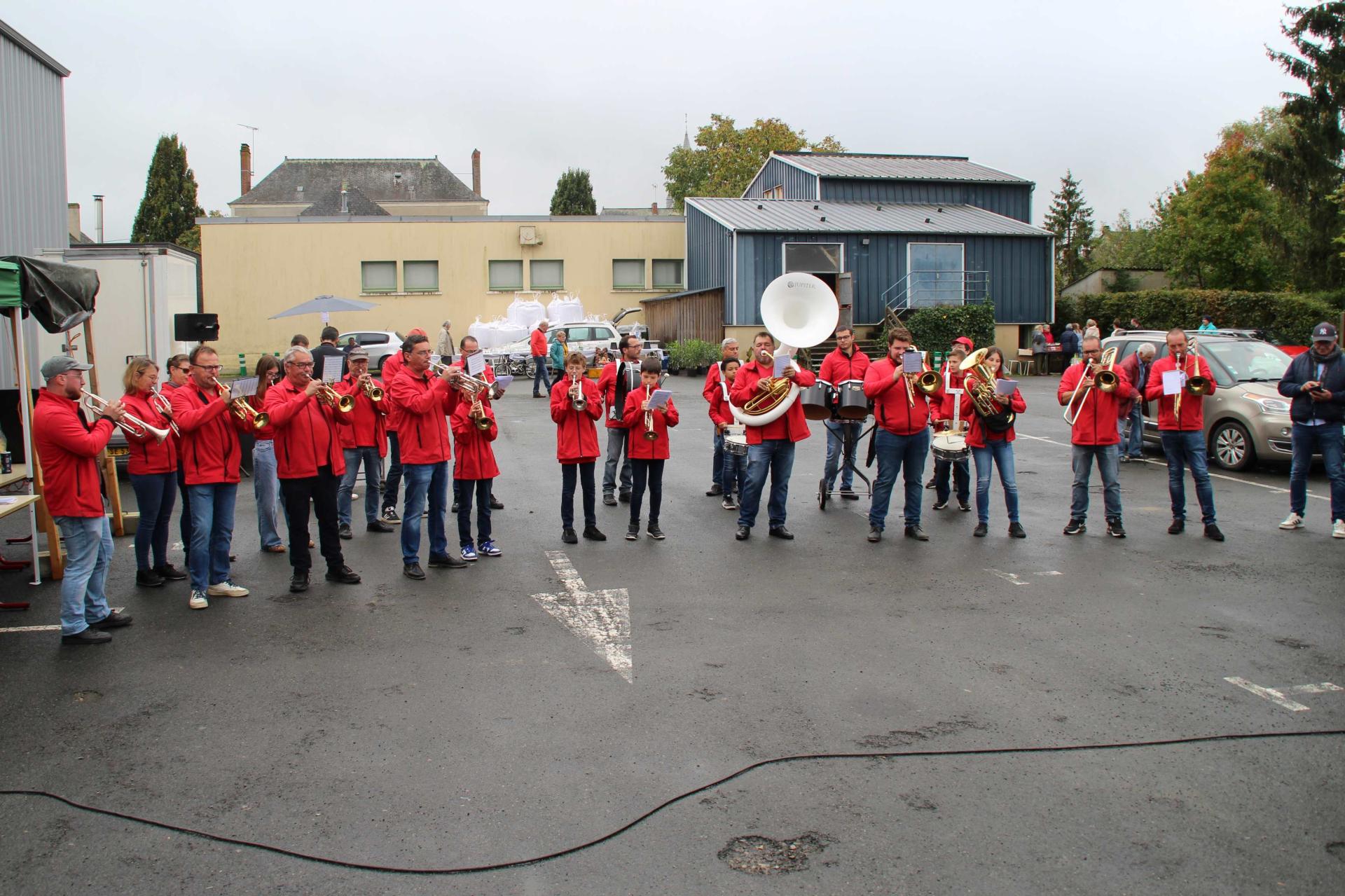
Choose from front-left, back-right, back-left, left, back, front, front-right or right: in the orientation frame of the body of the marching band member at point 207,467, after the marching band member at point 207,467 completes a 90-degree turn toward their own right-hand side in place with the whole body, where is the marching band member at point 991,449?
back-left

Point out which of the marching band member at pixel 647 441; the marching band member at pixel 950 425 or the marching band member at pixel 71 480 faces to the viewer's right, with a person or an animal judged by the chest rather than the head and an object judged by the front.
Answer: the marching band member at pixel 71 480

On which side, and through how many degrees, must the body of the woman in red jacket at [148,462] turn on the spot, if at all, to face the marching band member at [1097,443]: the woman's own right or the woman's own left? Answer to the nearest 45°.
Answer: approximately 45° to the woman's own left

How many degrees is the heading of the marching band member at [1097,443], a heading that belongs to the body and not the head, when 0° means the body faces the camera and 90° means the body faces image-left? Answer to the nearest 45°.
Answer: approximately 0°

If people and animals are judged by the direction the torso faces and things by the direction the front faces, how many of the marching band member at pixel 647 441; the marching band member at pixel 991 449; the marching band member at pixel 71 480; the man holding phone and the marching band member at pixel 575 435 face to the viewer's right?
1

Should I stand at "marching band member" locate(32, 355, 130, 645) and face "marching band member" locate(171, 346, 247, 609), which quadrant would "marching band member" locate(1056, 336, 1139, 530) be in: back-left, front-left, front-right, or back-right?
front-right

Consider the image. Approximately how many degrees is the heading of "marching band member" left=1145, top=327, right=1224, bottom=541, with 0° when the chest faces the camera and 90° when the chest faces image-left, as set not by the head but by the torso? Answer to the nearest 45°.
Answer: approximately 0°

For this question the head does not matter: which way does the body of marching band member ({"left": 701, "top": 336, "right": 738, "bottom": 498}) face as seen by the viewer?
toward the camera

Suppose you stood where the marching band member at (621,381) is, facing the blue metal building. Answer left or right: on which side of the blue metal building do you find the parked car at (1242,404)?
right
